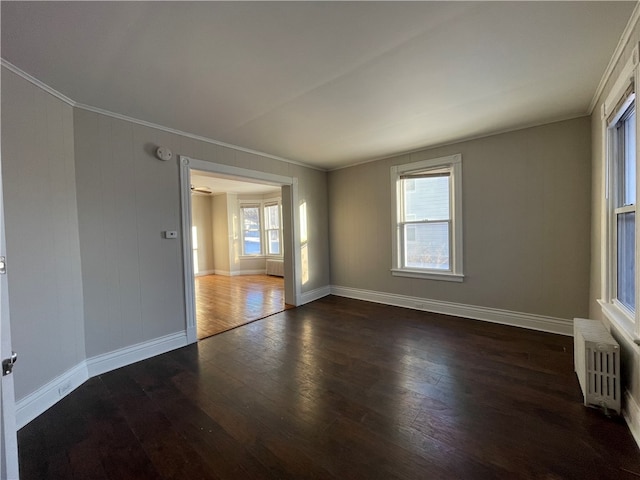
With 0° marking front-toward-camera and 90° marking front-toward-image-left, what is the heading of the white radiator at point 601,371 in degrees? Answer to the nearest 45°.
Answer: approximately 90°

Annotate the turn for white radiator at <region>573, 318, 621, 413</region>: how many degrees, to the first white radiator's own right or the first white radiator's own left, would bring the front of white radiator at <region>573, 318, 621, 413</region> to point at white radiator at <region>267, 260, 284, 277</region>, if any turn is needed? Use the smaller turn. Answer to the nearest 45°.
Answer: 0° — it already faces it

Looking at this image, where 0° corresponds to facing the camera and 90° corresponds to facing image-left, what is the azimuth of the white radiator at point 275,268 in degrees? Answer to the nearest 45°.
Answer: approximately 0°

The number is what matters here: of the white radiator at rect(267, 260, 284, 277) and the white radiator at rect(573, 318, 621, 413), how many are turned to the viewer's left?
1

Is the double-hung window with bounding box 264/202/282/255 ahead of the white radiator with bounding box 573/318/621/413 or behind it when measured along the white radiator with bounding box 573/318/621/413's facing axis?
ahead

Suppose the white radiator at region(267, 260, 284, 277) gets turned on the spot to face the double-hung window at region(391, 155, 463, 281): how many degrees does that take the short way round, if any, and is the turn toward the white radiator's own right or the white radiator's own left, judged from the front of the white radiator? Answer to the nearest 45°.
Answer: approximately 45° to the white radiator's own left

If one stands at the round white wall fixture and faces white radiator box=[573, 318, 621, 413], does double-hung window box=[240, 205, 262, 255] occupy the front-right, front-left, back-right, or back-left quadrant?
back-left

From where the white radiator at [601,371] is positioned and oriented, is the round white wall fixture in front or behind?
in front
